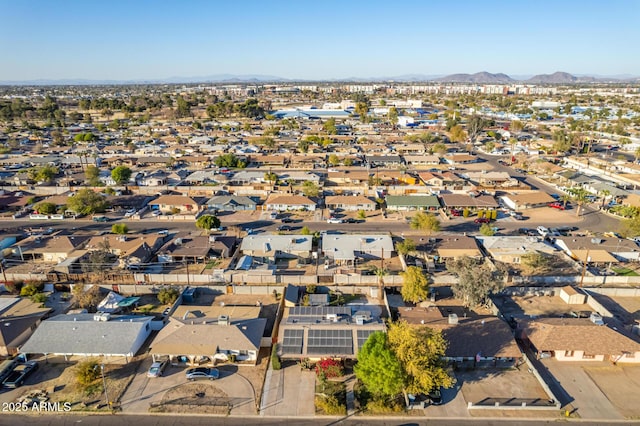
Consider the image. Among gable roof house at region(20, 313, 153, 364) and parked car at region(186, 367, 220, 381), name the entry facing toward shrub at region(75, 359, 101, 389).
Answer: the gable roof house

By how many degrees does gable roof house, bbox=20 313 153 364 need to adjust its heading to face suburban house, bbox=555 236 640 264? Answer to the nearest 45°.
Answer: approximately 90° to its left

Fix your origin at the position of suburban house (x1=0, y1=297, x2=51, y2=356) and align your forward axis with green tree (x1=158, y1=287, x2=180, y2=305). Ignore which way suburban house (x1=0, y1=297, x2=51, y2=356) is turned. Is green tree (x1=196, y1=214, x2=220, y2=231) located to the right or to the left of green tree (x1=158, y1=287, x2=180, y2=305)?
left

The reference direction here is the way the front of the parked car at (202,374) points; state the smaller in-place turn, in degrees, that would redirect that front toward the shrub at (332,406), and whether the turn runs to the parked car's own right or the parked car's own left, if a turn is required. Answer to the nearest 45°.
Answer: approximately 45° to the parked car's own right

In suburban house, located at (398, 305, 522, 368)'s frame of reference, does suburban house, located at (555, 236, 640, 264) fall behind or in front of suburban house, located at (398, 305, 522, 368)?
behind

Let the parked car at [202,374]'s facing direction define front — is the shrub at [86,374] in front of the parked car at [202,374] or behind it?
behind

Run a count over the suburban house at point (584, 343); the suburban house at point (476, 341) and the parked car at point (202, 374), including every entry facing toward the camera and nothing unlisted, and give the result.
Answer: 2

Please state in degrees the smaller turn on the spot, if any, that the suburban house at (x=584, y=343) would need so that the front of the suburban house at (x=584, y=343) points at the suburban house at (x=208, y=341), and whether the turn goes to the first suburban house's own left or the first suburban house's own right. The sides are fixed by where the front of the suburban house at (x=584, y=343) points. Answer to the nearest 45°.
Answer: approximately 45° to the first suburban house's own right

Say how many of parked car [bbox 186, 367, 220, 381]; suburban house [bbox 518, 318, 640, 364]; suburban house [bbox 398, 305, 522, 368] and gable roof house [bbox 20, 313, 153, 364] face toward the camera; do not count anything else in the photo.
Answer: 3

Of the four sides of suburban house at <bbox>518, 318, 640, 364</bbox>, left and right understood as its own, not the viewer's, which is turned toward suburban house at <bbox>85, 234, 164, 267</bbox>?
right

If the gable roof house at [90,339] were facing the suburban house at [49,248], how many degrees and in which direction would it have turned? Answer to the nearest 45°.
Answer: approximately 180°
